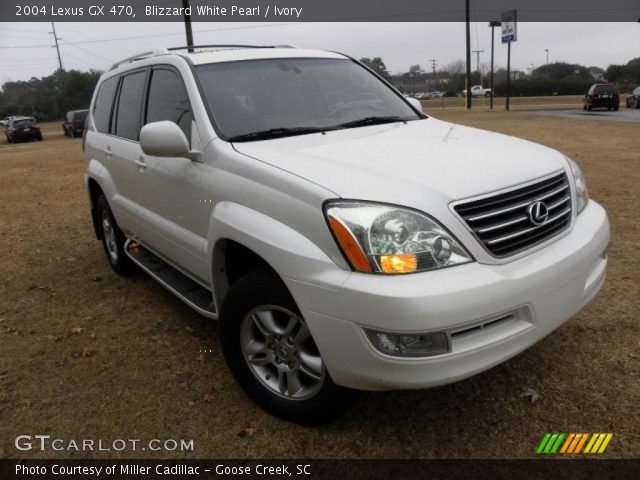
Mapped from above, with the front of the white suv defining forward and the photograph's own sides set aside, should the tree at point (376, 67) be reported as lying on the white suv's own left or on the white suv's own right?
on the white suv's own left

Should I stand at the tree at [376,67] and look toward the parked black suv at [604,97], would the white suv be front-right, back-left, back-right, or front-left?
front-right

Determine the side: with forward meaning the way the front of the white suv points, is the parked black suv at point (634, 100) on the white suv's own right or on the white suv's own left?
on the white suv's own left

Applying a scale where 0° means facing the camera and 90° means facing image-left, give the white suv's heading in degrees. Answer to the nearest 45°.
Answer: approximately 315°

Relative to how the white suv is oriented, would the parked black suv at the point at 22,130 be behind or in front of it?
behind

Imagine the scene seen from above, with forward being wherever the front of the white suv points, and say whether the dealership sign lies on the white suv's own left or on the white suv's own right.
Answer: on the white suv's own left

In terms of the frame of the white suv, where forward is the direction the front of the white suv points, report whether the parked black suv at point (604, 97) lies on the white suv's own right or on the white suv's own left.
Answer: on the white suv's own left
